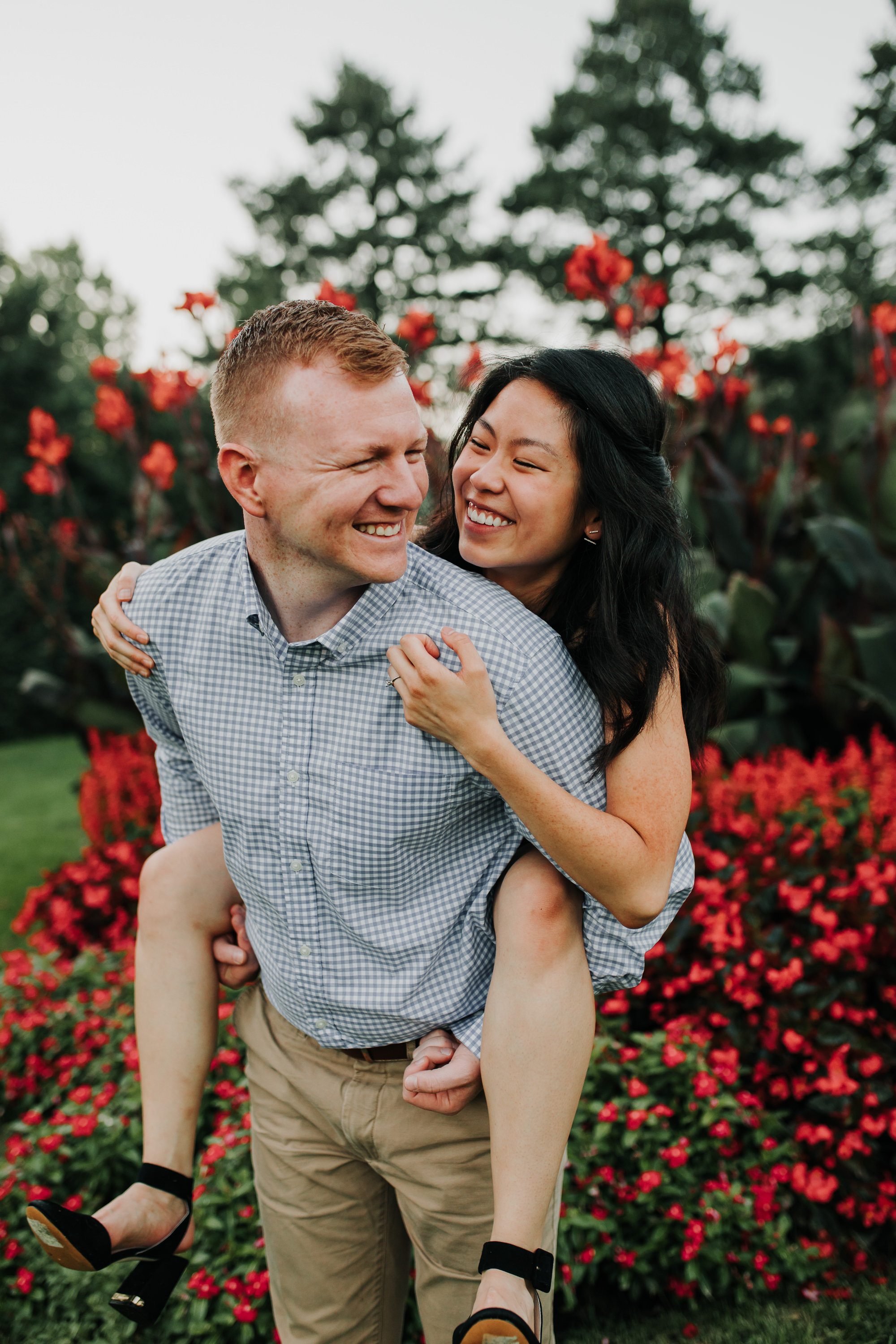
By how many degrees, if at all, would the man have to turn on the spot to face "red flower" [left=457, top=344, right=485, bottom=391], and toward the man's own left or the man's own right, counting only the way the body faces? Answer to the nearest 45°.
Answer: approximately 180°

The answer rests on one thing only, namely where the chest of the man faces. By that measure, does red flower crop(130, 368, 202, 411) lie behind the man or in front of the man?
behind

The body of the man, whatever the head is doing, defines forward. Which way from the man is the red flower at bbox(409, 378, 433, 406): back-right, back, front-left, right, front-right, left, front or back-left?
back

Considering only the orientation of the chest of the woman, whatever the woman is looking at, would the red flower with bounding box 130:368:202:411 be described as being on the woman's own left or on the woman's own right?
on the woman's own right

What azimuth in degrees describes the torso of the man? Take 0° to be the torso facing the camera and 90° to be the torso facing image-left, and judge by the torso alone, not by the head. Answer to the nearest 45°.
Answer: approximately 0°

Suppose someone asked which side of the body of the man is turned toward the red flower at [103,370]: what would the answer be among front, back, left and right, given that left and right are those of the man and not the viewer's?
back

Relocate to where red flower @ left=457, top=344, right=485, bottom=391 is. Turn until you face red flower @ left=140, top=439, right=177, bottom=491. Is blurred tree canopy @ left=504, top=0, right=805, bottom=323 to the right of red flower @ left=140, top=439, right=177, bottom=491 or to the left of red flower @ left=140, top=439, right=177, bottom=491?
right

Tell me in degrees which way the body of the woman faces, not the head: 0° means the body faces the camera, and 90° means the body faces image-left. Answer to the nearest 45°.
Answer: approximately 45°

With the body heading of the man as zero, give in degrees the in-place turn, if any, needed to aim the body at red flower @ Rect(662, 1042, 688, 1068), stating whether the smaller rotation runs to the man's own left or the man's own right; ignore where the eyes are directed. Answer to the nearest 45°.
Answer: approximately 135° to the man's own left

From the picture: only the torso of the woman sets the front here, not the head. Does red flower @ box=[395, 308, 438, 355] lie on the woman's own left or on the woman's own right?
on the woman's own right
